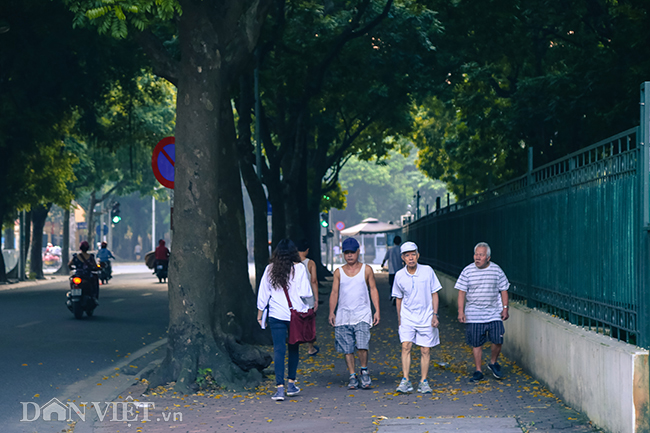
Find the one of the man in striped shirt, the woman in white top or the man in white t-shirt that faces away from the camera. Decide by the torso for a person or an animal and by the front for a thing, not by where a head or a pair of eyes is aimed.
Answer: the woman in white top

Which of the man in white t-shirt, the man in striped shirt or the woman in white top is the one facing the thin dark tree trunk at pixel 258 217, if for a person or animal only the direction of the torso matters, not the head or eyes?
the woman in white top

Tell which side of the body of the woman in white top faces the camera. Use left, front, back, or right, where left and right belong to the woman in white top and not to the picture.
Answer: back

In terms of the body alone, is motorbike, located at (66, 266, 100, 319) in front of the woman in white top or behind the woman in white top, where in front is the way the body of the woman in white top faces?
in front

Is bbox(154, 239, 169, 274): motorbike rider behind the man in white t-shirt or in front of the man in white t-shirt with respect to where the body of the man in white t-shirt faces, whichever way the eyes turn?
behind

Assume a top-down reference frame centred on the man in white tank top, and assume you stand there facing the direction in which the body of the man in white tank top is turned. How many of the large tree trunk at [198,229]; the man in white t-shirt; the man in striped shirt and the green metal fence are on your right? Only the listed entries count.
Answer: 1

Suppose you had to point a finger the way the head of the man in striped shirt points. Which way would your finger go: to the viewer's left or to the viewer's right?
to the viewer's left

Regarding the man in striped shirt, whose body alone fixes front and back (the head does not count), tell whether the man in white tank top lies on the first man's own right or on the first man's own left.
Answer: on the first man's own right

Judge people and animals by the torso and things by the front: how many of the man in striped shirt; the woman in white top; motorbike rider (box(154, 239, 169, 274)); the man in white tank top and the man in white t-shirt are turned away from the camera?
2

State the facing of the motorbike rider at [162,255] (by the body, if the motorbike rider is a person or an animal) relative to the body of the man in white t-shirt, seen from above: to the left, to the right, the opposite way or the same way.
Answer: the opposite way

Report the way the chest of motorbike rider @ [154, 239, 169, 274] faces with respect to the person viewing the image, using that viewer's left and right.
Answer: facing away from the viewer

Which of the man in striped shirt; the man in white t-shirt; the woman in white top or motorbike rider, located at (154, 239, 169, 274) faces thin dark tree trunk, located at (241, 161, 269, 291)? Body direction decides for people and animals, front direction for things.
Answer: the woman in white top

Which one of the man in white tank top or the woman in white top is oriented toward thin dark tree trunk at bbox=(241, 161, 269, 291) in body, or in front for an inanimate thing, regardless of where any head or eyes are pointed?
the woman in white top
